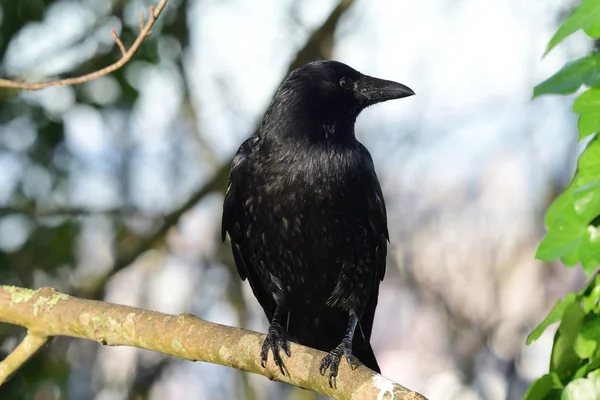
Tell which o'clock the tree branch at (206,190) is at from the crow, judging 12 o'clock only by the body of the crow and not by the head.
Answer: The tree branch is roughly at 5 o'clock from the crow.

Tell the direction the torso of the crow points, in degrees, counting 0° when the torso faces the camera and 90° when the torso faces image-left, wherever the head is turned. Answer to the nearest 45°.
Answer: approximately 0°

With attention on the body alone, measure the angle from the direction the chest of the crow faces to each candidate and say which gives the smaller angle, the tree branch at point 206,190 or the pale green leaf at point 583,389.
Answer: the pale green leaf
